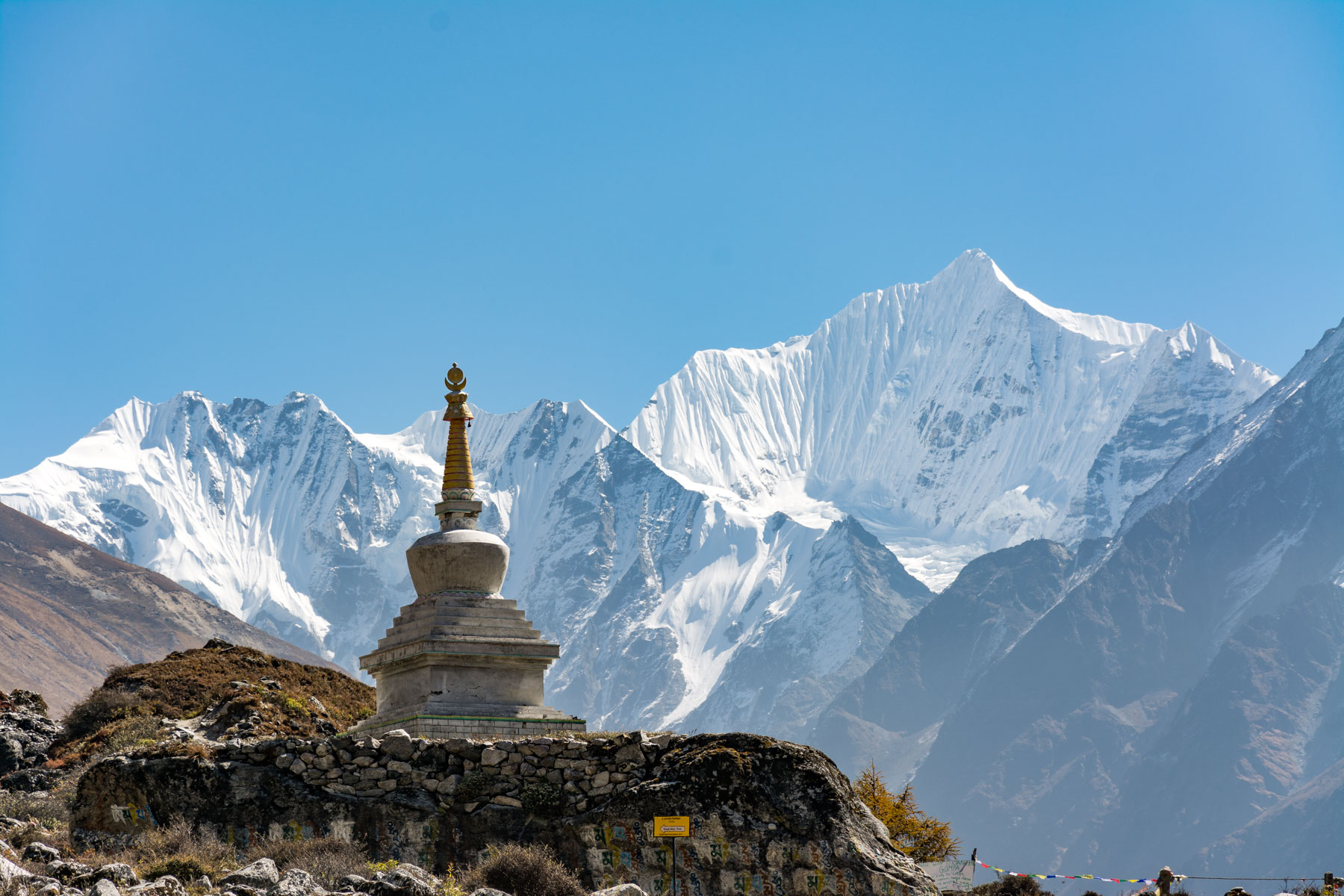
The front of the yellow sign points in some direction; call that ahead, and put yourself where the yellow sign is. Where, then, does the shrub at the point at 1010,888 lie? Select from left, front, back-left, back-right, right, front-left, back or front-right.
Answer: back-left

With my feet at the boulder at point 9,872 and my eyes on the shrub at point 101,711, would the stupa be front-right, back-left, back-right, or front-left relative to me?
front-right

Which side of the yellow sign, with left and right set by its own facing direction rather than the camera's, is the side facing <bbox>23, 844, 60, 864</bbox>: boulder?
right

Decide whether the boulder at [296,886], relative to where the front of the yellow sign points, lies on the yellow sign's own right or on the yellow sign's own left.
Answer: on the yellow sign's own right

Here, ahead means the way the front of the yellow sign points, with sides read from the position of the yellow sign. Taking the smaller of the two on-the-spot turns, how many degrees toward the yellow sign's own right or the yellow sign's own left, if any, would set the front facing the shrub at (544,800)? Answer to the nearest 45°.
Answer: approximately 135° to the yellow sign's own right

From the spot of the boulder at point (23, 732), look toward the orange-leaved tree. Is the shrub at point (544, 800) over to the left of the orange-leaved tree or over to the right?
right

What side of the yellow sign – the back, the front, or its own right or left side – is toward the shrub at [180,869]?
right

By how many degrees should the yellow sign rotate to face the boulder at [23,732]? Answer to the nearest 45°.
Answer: approximately 135° to its right

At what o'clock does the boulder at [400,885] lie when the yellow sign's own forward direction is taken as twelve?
The boulder is roughly at 2 o'clock from the yellow sign.

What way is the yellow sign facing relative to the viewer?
toward the camera

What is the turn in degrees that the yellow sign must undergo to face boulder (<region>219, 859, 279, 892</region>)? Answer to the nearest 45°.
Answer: approximately 90° to its right

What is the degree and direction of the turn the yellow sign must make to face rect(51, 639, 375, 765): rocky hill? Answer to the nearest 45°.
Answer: approximately 135° to its right
